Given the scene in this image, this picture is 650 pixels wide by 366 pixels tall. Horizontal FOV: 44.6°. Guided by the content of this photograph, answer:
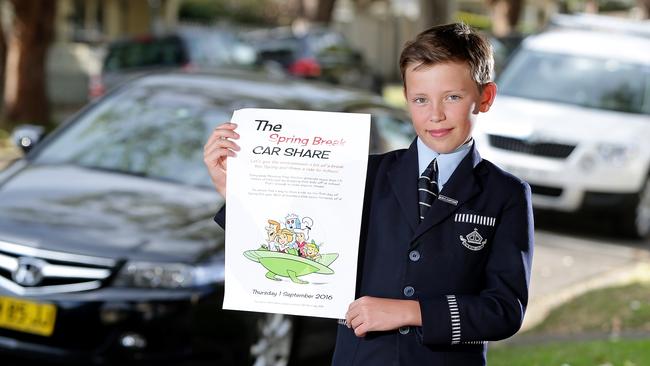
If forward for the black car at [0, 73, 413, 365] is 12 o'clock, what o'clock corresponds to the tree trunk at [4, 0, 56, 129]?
The tree trunk is roughly at 4 o'clock from the black car.

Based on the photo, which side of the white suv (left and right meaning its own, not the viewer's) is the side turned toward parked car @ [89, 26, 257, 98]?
right

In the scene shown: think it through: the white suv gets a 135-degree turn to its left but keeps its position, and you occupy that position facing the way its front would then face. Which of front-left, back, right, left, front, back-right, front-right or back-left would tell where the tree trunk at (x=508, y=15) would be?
left

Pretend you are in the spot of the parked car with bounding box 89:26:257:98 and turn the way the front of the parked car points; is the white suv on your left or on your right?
on your right

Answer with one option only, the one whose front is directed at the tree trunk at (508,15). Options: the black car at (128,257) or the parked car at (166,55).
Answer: the parked car

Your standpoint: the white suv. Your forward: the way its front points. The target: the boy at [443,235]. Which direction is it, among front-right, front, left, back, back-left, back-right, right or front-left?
front-left

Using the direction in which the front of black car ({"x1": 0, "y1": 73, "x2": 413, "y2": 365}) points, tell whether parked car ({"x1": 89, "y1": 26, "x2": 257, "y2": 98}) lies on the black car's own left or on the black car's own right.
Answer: on the black car's own right

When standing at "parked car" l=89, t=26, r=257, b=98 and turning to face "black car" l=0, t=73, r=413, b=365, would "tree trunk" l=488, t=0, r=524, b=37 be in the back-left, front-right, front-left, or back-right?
back-left

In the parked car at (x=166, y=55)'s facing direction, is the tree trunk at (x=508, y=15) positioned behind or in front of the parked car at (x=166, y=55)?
in front
